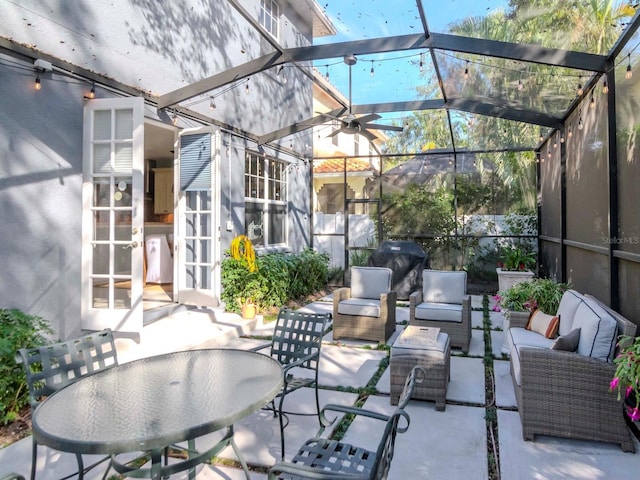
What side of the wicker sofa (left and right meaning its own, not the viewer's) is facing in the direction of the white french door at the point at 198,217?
front

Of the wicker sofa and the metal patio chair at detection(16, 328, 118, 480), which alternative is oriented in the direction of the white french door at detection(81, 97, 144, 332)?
the wicker sofa

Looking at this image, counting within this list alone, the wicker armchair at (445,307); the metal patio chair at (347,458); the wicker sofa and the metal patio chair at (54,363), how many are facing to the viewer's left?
2

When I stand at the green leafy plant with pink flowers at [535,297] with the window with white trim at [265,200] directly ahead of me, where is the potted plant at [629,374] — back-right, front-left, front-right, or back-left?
back-left

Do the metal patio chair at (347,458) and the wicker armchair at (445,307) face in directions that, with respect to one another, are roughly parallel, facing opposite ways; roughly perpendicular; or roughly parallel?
roughly perpendicular

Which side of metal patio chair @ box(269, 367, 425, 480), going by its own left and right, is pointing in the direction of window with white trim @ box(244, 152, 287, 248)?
right

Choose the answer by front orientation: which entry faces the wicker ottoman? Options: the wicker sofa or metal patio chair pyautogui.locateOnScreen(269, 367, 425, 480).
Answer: the wicker sofa

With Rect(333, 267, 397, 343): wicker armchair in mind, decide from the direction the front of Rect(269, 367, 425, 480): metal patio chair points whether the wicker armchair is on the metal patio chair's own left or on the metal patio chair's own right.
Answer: on the metal patio chair's own right

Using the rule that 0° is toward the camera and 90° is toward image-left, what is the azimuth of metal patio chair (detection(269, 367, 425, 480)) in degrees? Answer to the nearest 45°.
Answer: approximately 90°

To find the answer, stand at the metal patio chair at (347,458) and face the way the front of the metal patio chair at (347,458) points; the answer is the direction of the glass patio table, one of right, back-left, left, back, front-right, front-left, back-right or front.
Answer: front

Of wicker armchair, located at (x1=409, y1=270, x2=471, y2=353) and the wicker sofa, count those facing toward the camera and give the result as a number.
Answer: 1

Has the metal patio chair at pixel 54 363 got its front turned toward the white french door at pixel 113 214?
no

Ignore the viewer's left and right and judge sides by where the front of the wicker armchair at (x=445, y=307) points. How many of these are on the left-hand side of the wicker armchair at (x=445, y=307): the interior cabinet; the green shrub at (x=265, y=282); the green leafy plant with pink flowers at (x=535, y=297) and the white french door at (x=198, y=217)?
1

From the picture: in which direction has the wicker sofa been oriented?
to the viewer's left

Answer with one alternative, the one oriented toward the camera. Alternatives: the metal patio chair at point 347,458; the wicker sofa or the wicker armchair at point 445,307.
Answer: the wicker armchair

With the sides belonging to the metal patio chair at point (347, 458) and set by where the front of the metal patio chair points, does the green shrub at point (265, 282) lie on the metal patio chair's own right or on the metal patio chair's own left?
on the metal patio chair's own right

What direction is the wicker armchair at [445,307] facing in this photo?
toward the camera

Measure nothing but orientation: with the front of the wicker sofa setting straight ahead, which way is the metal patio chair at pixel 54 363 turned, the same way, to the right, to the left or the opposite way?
the opposite way

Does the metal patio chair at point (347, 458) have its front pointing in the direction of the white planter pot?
no
